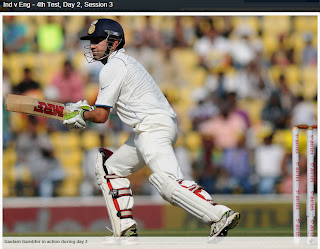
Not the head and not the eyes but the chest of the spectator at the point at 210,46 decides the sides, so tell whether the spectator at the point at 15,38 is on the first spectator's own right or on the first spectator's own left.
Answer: on the first spectator's own right

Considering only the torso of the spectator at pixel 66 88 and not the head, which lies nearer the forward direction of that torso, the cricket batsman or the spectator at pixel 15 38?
the cricket batsman

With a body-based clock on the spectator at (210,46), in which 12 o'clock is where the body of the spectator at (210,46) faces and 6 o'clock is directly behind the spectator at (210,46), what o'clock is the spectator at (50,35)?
the spectator at (50,35) is roughly at 3 o'clock from the spectator at (210,46).

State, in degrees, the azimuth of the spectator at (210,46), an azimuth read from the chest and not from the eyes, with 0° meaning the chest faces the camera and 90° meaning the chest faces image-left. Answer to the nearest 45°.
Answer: approximately 0°

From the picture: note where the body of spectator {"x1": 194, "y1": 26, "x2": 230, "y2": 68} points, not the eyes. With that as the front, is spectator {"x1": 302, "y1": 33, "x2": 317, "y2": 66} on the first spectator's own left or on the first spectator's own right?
on the first spectator's own left

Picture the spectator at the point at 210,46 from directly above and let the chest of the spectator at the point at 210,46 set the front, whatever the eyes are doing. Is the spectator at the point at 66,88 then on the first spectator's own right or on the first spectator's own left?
on the first spectator's own right
